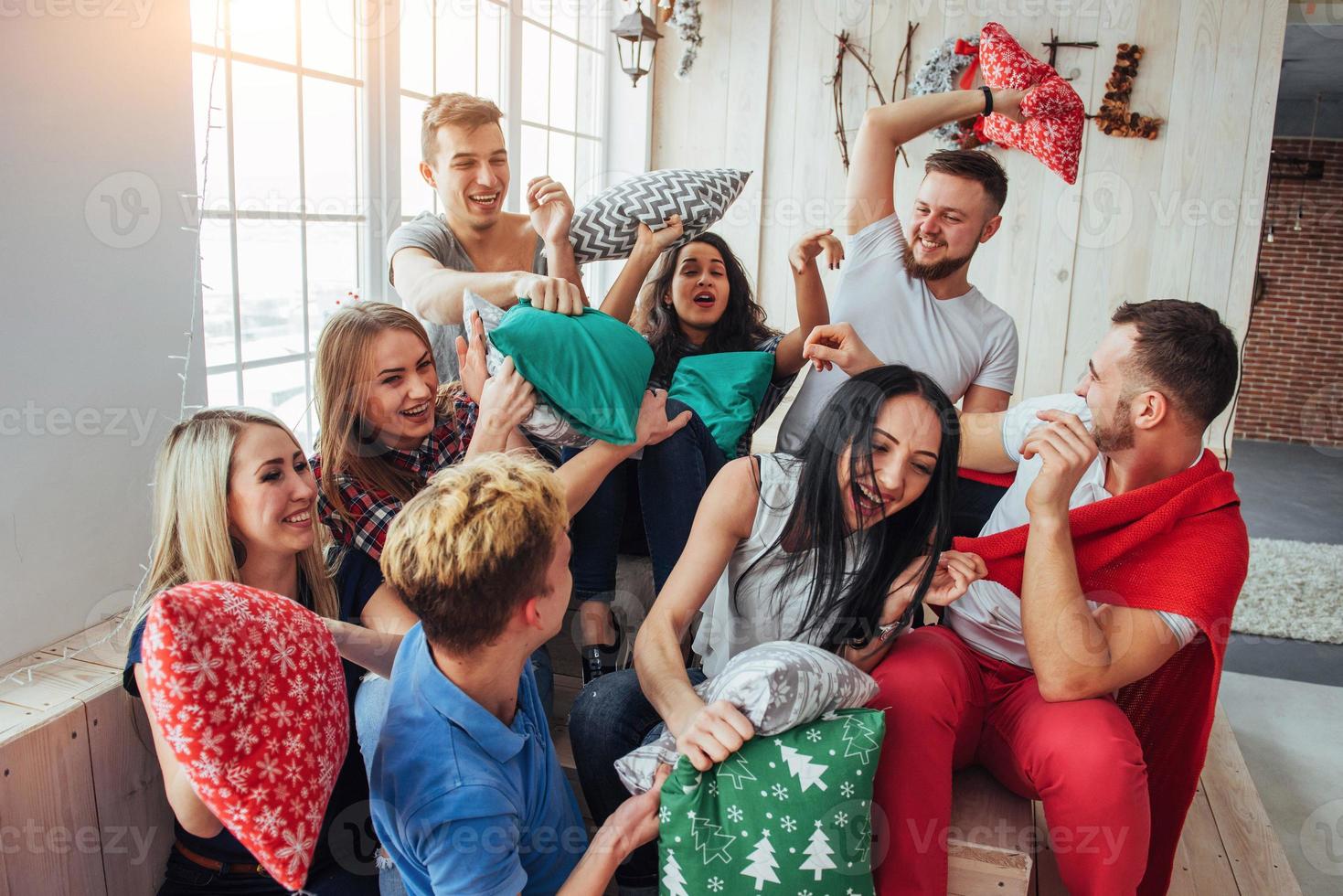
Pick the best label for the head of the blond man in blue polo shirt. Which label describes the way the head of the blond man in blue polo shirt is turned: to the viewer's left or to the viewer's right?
to the viewer's right

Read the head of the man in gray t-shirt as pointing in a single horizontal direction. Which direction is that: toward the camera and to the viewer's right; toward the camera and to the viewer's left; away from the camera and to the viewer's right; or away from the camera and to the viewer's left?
toward the camera and to the viewer's right

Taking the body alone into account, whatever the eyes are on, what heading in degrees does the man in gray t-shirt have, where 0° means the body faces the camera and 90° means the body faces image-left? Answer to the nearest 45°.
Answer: approximately 315°

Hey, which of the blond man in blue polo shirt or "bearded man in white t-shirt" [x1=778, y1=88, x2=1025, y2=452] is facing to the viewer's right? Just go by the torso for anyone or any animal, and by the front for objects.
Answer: the blond man in blue polo shirt

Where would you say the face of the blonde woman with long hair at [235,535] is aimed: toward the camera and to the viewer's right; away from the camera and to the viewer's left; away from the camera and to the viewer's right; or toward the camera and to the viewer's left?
toward the camera and to the viewer's right

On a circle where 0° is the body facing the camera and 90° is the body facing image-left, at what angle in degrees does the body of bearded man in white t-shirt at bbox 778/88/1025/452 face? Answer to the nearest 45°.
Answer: approximately 45°

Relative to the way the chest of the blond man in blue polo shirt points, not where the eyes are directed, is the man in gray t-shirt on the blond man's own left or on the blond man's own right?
on the blond man's own left

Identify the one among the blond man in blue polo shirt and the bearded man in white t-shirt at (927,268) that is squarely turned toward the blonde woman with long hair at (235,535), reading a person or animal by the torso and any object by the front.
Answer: the bearded man in white t-shirt

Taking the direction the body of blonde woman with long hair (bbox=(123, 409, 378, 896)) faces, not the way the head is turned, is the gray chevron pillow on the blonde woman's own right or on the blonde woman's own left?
on the blonde woman's own left
